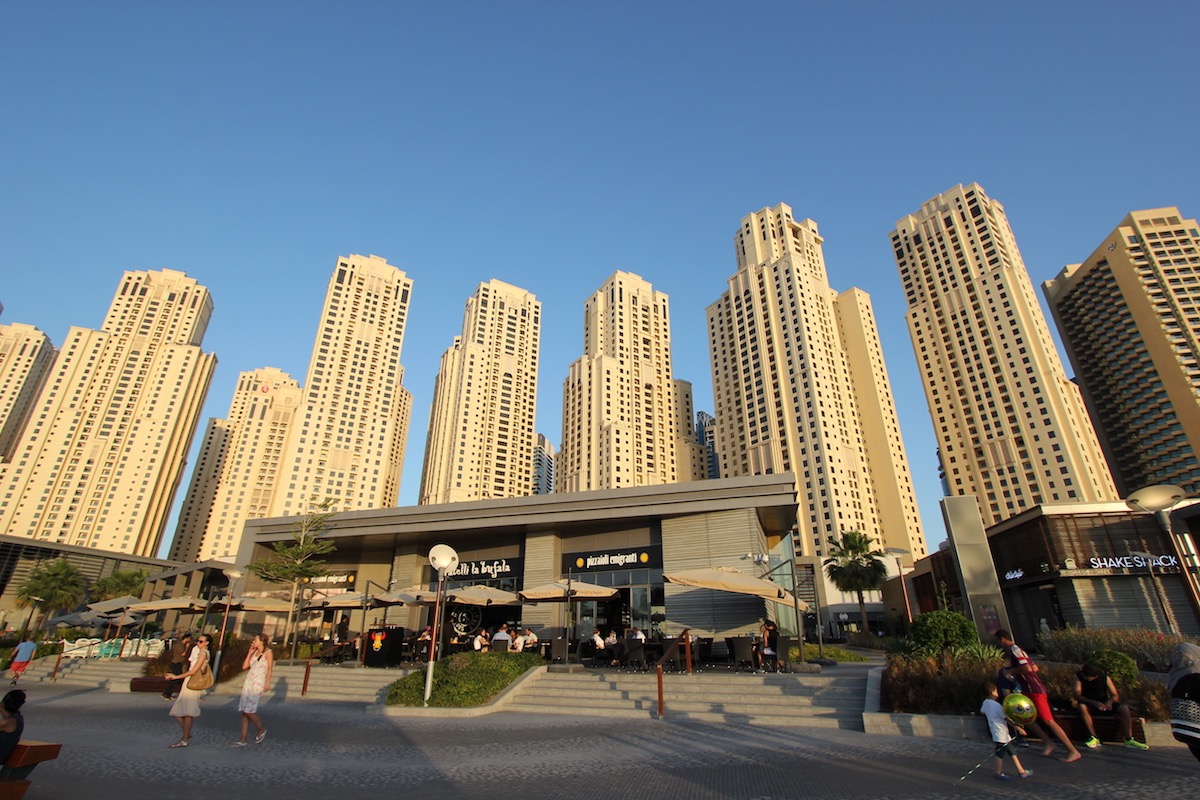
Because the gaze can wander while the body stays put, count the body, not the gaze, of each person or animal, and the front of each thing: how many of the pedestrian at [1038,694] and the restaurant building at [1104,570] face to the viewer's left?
1

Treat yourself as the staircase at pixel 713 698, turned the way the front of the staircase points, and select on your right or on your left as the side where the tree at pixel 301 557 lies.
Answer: on your right

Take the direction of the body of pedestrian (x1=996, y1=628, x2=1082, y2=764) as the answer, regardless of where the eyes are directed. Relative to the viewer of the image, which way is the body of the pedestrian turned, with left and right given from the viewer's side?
facing to the left of the viewer

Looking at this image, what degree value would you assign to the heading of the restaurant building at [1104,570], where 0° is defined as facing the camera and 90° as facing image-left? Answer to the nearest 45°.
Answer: approximately 0°

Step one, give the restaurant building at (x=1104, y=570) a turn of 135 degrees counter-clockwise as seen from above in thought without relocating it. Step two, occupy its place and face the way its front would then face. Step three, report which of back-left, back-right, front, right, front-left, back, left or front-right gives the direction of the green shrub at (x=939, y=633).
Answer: back-right

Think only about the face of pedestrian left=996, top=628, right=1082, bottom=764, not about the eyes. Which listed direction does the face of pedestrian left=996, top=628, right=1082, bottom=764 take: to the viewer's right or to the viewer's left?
to the viewer's left

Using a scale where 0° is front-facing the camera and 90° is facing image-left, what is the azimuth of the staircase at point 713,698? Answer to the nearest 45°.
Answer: approximately 0°

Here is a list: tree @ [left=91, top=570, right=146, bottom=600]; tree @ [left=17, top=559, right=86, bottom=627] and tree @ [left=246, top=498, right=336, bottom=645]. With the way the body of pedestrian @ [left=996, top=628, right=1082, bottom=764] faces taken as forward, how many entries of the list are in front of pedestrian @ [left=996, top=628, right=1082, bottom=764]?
3

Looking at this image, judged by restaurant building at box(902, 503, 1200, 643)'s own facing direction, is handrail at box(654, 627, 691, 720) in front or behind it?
in front

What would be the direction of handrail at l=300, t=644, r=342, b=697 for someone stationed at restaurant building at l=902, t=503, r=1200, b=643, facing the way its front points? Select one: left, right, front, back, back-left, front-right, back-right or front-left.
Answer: front-right
